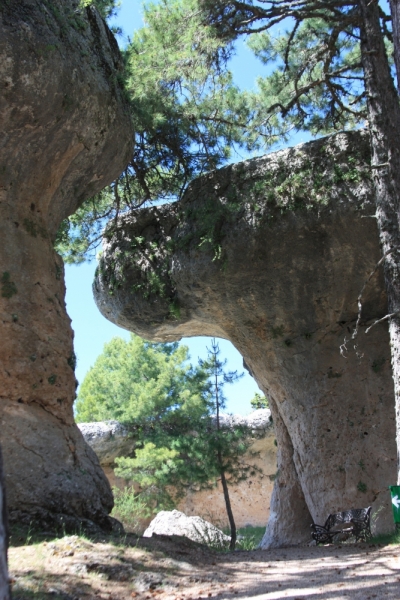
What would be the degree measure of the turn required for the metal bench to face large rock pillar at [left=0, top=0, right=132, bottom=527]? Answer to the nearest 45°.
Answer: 0° — it already faces it

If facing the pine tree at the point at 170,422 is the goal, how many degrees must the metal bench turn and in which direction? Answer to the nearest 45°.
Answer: approximately 90° to its right

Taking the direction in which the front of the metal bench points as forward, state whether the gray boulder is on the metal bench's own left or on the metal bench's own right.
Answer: on the metal bench's own right

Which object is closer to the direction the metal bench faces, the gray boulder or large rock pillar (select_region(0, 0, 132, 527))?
the large rock pillar

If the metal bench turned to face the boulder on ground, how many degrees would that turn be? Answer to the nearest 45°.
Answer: approximately 90° to its right

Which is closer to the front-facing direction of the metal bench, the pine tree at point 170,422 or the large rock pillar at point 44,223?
the large rock pillar

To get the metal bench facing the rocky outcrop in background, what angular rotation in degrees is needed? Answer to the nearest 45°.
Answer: approximately 135° to its right

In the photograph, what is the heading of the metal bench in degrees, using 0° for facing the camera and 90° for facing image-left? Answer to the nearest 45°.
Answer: approximately 45°
